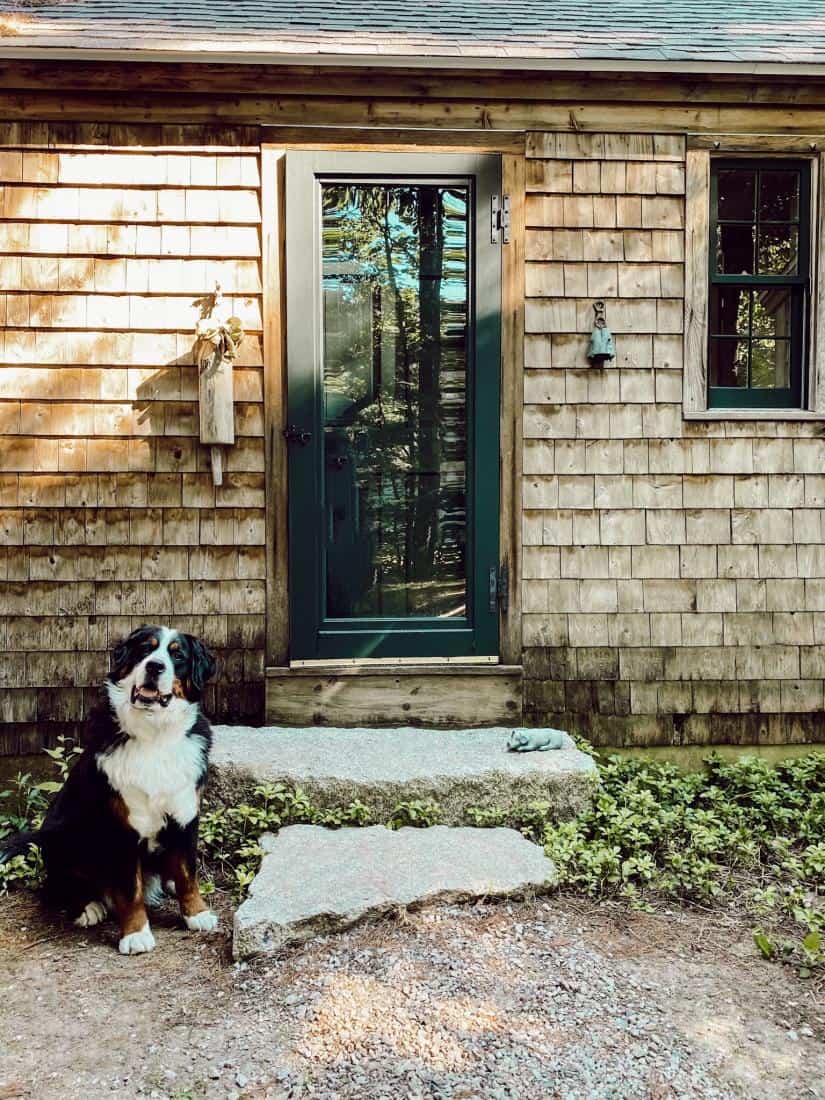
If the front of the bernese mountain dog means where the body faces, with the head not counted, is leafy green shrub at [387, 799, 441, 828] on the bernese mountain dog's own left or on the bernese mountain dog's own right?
on the bernese mountain dog's own left

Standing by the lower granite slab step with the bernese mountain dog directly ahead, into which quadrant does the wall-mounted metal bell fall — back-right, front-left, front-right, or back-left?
back-right

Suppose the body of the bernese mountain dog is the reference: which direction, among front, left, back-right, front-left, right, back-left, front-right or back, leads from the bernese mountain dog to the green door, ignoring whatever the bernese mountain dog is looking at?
left

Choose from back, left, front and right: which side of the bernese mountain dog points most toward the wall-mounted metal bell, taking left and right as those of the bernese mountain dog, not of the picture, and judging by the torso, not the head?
left

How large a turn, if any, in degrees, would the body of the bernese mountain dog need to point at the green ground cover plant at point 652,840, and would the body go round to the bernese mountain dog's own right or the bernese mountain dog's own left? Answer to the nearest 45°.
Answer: approximately 45° to the bernese mountain dog's own left
